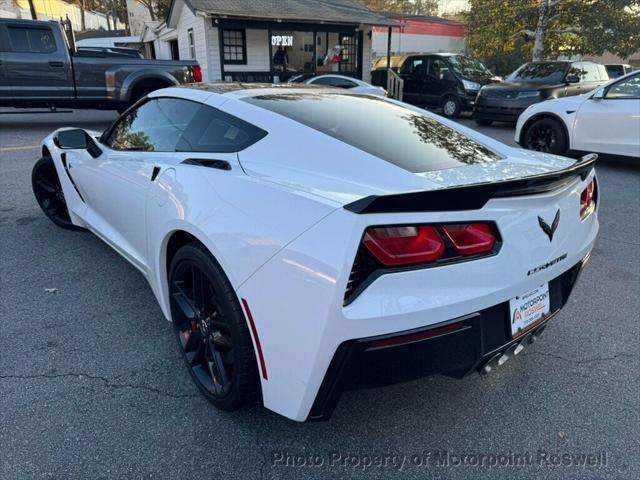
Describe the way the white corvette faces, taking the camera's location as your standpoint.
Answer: facing away from the viewer and to the left of the viewer

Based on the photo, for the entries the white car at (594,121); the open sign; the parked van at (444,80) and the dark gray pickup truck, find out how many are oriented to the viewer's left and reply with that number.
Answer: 2

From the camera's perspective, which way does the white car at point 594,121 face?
to the viewer's left

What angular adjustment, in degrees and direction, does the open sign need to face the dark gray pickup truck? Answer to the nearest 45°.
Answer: approximately 45° to its right

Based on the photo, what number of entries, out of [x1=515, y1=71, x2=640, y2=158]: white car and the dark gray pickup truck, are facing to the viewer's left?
2

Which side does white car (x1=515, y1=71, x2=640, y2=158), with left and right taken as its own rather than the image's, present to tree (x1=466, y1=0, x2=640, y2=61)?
right

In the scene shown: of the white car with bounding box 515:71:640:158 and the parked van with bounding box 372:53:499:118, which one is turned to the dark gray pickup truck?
the white car

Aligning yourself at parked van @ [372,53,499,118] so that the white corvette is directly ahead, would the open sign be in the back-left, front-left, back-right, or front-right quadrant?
back-right

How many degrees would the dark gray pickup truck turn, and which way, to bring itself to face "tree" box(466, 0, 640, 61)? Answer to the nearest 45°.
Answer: approximately 180°

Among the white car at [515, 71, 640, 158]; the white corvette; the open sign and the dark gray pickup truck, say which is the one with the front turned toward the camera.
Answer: the open sign

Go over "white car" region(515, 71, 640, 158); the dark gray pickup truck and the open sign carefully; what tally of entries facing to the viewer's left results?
2

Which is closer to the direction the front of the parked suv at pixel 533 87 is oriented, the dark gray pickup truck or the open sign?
the dark gray pickup truck

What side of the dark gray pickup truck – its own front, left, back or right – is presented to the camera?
left
